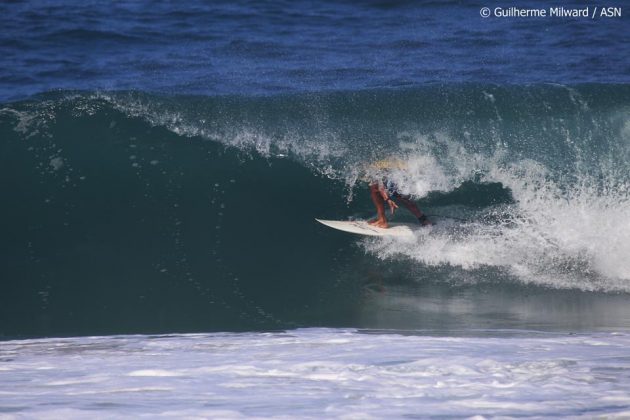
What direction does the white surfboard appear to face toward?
to the viewer's left
